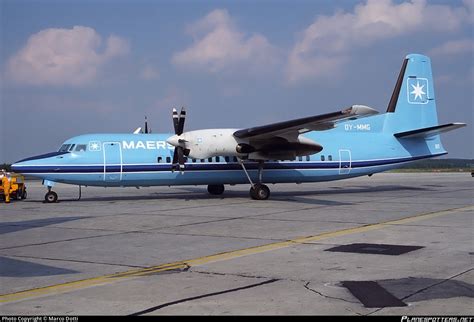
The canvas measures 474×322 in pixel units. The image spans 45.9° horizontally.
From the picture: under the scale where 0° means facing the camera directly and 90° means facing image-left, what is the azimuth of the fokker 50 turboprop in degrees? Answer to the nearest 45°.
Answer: approximately 90°
